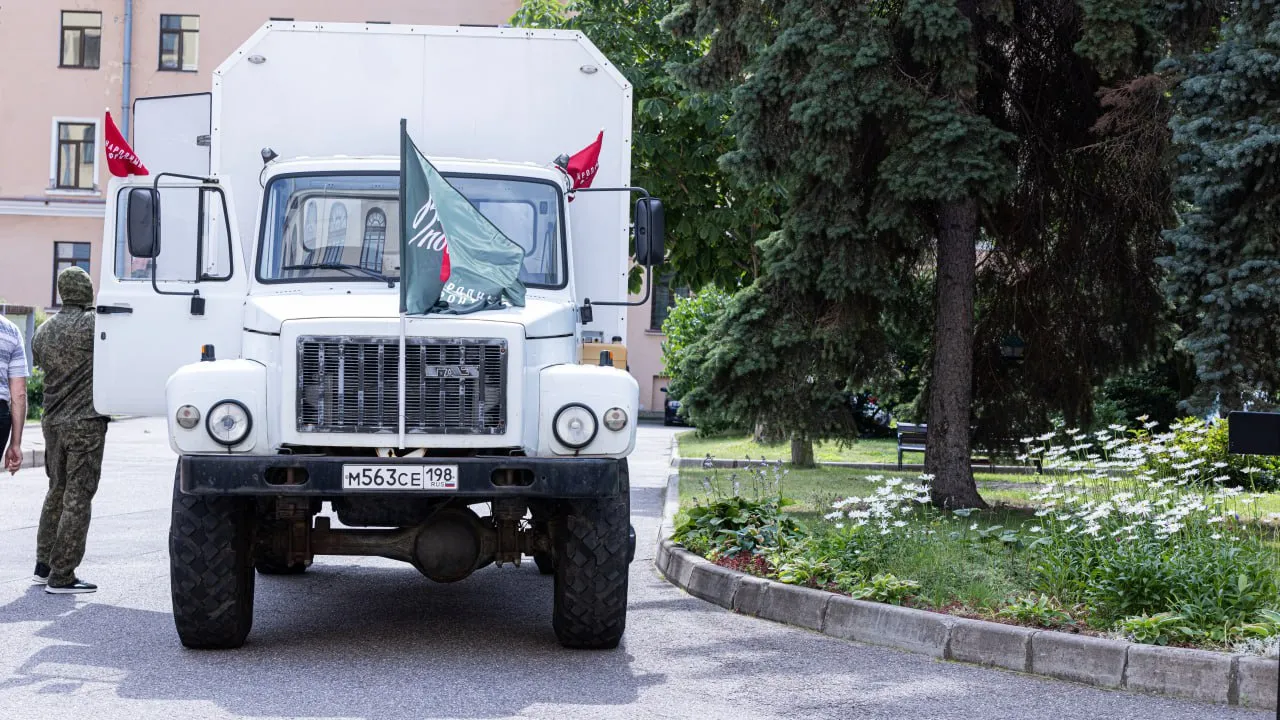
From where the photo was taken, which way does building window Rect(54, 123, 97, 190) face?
toward the camera

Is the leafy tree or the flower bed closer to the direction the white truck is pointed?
the flower bed

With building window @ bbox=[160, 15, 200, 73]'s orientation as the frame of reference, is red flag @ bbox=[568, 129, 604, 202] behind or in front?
in front

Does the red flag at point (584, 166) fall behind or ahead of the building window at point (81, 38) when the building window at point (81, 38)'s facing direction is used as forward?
ahead

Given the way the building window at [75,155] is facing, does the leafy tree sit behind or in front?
in front

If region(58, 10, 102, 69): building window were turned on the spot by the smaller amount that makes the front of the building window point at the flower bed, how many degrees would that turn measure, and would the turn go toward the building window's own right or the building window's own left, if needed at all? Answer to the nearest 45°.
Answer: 0° — it already faces it

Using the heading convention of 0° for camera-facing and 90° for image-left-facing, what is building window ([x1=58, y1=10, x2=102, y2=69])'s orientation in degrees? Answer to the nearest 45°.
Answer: approximately 0°

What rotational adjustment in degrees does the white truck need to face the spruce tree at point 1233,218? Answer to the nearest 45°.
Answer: approximately 90° to its left

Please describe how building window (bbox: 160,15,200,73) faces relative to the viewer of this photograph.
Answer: facing the viewer

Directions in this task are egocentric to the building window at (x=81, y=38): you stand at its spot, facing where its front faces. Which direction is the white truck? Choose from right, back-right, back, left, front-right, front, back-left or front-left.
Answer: front

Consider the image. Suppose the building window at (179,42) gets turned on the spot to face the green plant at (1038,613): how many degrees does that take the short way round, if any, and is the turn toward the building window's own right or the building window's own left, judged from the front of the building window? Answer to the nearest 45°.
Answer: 0° — it already faces it

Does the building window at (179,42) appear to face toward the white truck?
yes

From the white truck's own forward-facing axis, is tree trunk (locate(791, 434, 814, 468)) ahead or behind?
behind

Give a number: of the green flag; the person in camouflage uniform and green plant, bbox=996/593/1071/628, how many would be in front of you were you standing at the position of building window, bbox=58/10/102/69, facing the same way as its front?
3
